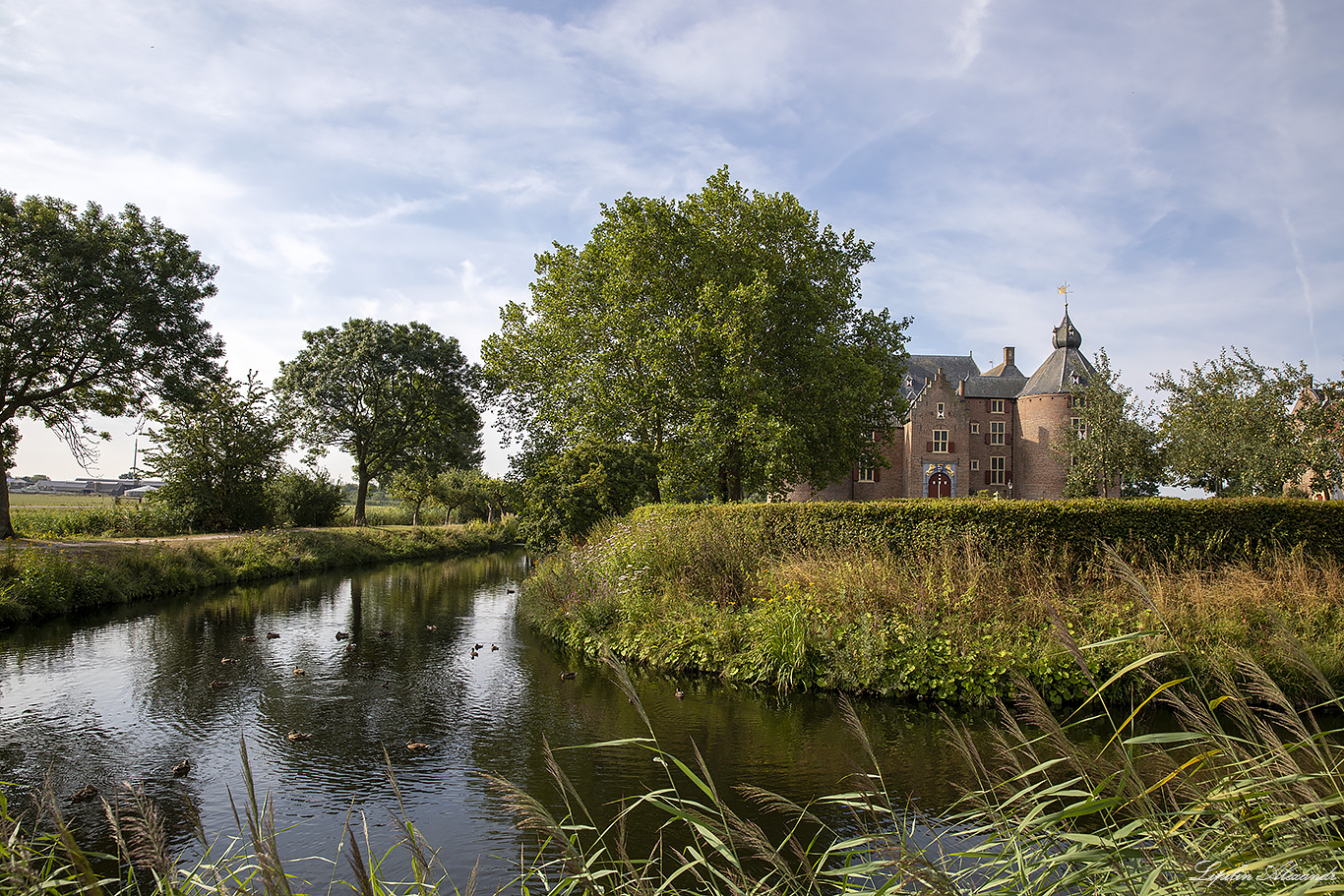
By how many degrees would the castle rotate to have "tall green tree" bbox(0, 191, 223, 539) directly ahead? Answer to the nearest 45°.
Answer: approximately 45° to its right

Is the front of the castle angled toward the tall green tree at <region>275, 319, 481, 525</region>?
no

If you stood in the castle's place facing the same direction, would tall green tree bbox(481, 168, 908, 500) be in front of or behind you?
in front

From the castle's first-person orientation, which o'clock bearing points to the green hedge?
The green hedge is roughly at 12 o'clock from the castle.

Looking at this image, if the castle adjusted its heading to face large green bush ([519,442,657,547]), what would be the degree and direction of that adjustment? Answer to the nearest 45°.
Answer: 0° — it already faces it

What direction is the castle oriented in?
toward the camera

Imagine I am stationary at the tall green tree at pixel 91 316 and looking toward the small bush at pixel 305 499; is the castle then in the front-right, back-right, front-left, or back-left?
front-right

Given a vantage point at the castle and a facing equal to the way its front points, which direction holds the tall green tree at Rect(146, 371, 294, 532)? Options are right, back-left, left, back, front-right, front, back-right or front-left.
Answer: front-right

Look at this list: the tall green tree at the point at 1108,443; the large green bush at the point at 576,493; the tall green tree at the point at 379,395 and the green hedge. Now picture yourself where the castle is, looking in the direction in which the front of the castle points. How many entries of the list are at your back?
0

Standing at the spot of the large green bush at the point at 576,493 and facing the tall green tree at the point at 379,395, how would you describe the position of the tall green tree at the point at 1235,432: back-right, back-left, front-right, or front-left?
back-right

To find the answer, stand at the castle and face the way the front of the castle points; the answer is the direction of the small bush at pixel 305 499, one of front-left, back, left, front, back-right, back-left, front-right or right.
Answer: front-right
